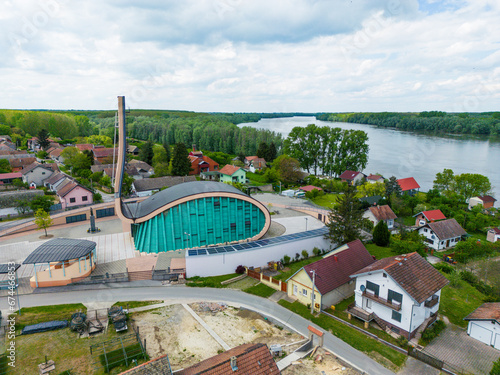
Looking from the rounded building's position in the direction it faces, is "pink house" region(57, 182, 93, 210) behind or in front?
behind

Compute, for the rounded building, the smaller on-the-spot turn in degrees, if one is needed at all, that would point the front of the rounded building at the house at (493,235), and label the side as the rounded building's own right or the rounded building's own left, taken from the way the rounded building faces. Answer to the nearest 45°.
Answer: approximately 90° to the rounded building's own left

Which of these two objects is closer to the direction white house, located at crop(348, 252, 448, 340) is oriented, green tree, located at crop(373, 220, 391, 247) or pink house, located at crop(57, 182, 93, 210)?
the pink house

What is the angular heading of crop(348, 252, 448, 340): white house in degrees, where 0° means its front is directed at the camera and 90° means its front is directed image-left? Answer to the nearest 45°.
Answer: approximately 45°

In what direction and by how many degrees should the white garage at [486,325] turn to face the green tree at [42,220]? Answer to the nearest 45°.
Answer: approximately 45° to its right

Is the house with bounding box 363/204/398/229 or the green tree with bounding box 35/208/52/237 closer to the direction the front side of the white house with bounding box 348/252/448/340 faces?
the green tree

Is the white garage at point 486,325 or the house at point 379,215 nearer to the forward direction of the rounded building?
the white garage

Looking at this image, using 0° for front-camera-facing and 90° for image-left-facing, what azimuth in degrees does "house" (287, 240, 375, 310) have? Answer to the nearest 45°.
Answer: approximately 45°

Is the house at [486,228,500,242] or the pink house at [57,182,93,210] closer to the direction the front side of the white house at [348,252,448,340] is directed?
the pink house
